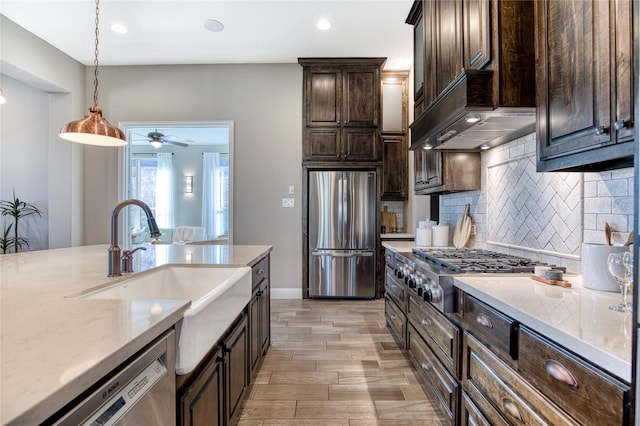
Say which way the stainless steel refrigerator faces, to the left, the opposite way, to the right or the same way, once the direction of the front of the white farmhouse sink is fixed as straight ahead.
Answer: to the right

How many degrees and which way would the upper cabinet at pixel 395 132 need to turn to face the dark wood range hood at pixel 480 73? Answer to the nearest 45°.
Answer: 0° — it already faces it

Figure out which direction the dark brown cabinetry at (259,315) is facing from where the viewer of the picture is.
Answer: facing to the right of the viewer

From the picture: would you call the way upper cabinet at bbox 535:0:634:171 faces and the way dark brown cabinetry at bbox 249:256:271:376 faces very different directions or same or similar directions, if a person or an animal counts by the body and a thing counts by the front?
very different directions

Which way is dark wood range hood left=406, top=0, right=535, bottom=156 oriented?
to the viewer's left

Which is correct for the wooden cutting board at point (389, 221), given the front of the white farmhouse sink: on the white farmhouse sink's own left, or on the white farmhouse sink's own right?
on the white farmhouse sink's own left

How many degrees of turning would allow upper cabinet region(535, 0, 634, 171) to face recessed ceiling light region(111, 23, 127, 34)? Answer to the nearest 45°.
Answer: approximately 45° to its right

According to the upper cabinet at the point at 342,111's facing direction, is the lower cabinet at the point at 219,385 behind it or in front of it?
in front

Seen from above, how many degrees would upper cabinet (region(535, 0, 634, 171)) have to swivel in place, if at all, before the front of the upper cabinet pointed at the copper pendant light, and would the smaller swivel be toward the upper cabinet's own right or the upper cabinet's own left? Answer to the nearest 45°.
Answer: approximately 45° to the upper cabinet's own right
